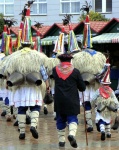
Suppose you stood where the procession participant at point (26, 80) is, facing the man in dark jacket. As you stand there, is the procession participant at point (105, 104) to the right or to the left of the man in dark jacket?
left

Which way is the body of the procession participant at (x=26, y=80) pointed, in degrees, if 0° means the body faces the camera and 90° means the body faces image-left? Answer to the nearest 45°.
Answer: approximately 180°

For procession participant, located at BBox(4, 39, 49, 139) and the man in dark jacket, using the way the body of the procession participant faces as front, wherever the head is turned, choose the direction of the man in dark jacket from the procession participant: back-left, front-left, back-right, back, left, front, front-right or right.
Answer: back-right

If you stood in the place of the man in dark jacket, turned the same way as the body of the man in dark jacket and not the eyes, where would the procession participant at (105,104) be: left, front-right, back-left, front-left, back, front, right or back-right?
front-right

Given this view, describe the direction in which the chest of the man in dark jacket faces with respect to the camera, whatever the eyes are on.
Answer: away from the camera

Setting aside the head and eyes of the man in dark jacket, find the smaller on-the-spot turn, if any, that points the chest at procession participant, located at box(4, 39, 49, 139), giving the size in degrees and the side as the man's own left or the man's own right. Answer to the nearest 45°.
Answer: approximately 45° to the man's own left

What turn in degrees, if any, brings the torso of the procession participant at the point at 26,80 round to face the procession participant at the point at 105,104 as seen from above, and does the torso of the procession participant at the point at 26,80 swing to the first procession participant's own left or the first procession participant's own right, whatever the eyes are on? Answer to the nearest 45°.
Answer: approximately 90° to the first procession participant's own right

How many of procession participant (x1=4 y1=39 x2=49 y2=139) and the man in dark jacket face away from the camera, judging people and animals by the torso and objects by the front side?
2
